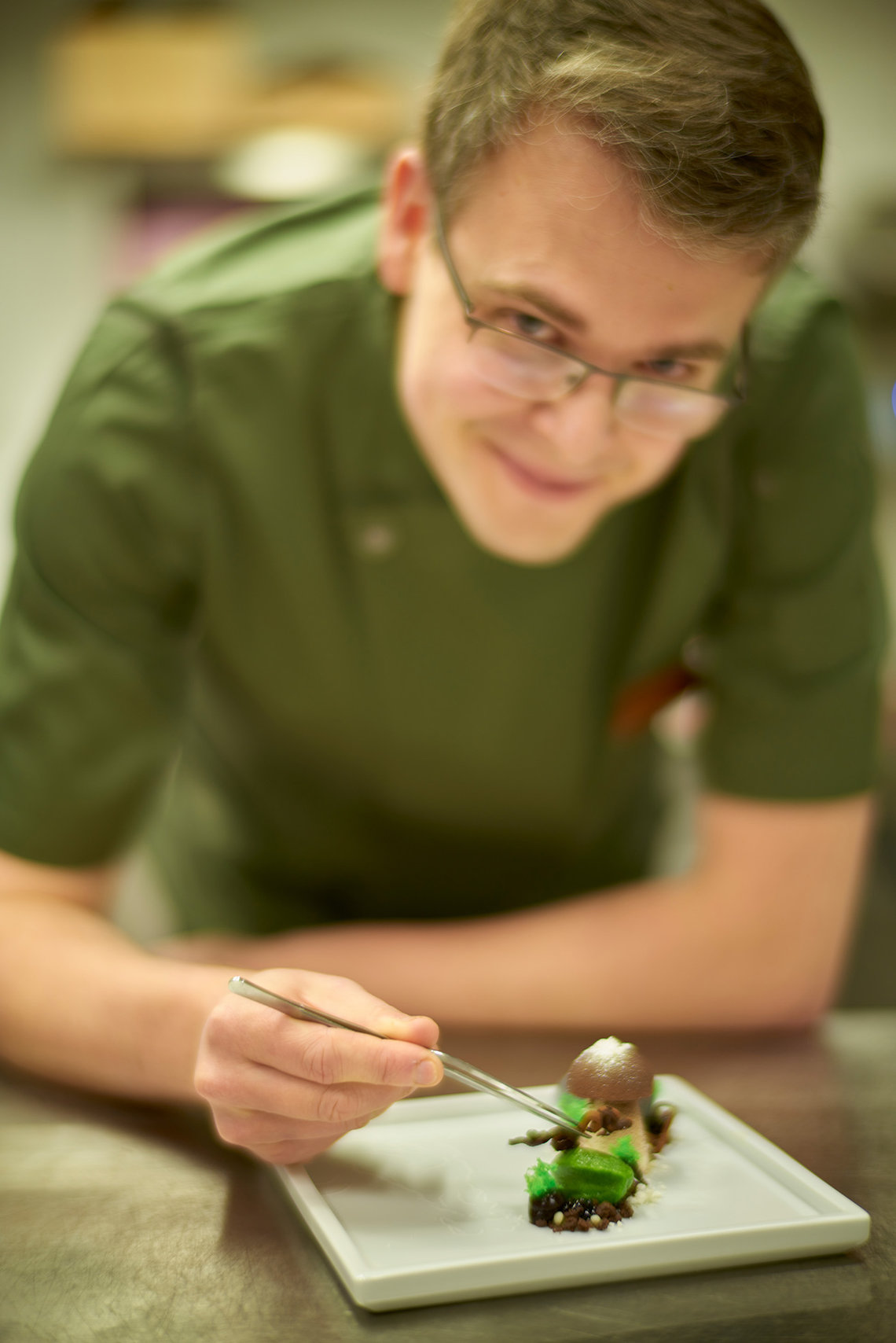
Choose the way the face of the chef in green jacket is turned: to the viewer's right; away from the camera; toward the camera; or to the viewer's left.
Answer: toward the camera

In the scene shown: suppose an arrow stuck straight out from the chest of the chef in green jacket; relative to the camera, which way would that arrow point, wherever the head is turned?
toward the camera
